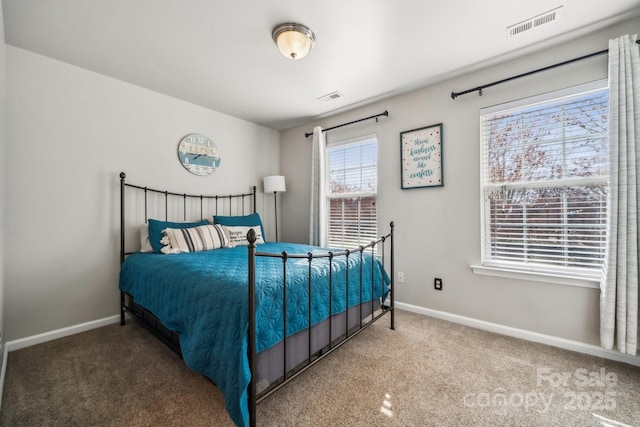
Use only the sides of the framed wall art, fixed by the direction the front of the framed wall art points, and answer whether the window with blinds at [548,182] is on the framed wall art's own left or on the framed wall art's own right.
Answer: on the framed wall art's own left

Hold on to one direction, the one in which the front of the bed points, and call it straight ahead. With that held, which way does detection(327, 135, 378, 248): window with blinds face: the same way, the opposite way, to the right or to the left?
to the right

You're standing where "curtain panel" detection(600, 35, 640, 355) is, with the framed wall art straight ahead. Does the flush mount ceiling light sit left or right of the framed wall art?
left

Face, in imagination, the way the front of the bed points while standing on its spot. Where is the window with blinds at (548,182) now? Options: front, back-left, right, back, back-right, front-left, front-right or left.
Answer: front-left

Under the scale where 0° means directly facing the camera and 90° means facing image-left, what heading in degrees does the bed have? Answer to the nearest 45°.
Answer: approximately 315°

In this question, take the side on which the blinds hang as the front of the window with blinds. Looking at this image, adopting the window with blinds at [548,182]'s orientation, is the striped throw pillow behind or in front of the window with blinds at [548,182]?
in front

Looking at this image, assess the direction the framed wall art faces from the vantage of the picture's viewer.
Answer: facing the viewer and to the left of the viewer

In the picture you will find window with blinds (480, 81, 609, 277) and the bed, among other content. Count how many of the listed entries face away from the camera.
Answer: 0

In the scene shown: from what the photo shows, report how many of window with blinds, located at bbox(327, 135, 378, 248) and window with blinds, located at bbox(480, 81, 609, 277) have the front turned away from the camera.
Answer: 0

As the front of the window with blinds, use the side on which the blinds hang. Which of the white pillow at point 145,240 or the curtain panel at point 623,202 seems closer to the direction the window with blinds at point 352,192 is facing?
the white pillow

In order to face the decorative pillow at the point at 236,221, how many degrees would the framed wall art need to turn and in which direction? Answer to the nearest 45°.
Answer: approximately 45° to its right
